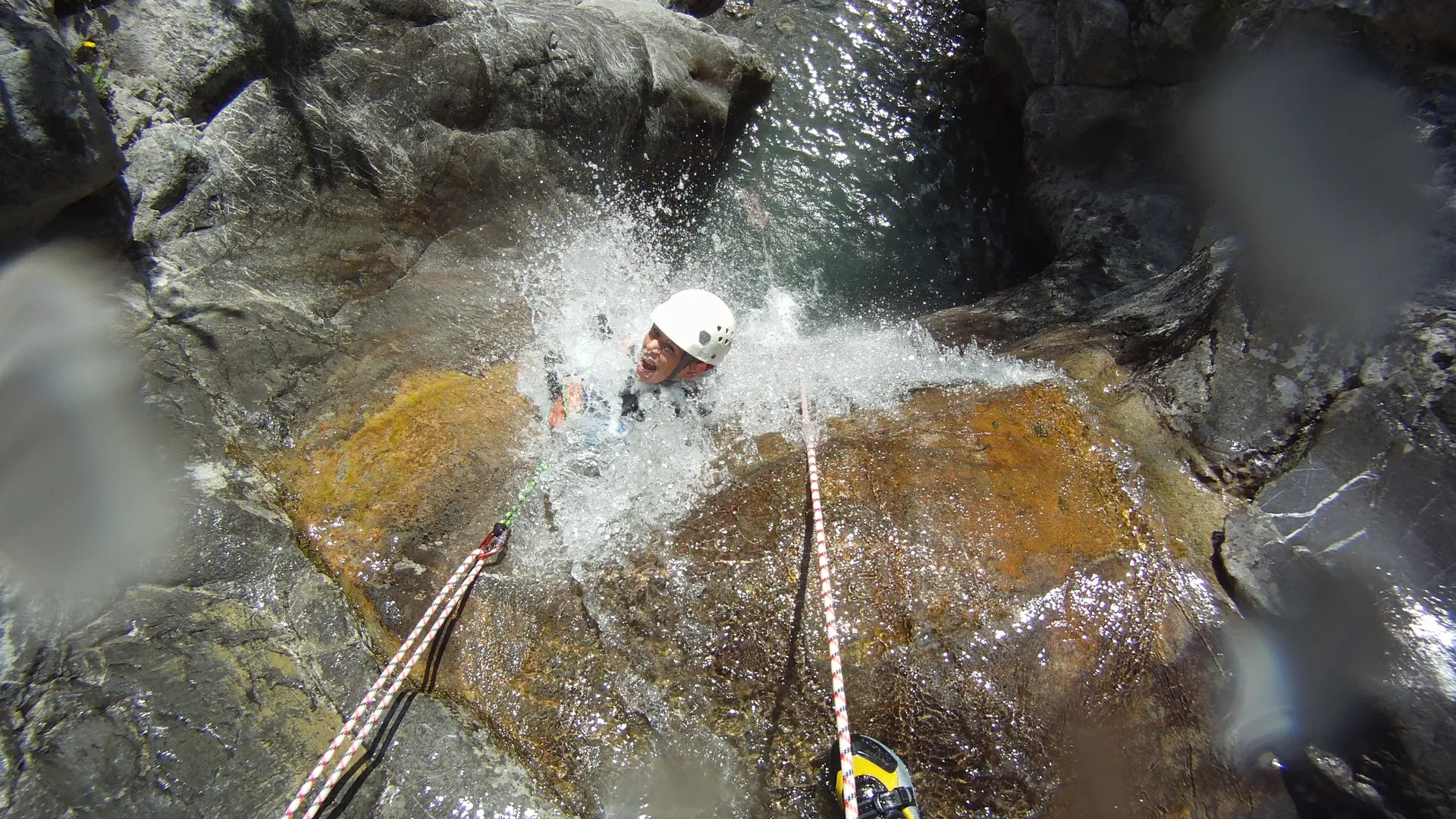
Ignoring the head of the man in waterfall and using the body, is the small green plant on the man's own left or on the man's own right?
on the man's own right

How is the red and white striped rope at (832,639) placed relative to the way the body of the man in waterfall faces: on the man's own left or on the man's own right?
on the man's own left

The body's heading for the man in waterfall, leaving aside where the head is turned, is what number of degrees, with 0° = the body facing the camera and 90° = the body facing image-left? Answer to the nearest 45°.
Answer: approximately 45°
